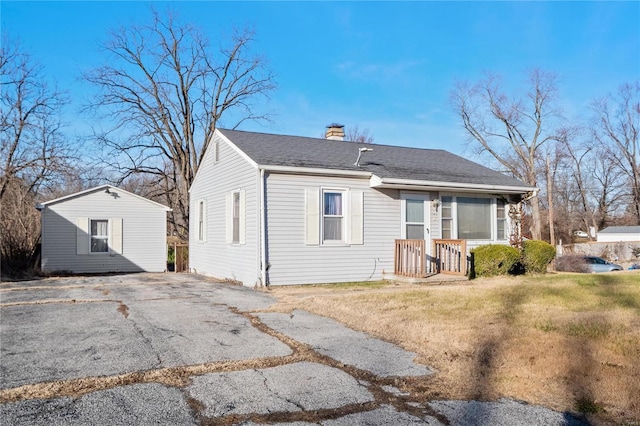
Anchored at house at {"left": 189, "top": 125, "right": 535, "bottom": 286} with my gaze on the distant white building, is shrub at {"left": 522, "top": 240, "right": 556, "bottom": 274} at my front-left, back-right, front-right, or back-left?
front-right

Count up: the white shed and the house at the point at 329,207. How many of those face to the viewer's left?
0

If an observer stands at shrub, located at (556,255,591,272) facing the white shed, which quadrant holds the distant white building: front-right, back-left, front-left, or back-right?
back-right

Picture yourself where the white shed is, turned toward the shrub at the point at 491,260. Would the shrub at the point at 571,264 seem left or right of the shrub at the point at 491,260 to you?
left

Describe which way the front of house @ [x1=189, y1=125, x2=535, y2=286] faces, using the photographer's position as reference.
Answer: facing the viewer and to the right of the viewer

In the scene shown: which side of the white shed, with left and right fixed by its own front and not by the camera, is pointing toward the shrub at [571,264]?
left

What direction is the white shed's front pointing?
toward the camera

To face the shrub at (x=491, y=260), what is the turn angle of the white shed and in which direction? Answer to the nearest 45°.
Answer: approximately 45° to its left

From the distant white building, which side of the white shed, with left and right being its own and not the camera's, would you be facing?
left

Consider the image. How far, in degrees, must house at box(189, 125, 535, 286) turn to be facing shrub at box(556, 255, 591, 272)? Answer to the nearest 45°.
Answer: approximately 90° to its left

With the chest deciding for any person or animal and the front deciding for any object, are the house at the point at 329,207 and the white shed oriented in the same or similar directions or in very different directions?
same or similar directions

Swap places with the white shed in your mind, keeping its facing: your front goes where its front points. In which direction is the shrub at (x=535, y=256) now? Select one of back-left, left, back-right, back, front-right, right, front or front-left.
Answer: front-left
